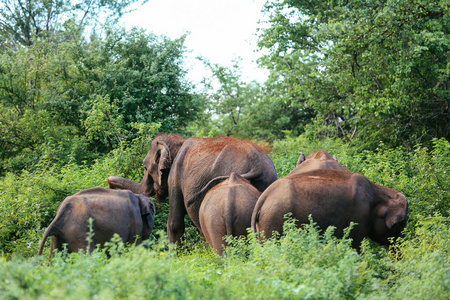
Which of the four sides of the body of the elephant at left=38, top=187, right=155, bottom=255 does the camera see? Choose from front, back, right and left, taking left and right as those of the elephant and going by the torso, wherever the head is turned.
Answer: right

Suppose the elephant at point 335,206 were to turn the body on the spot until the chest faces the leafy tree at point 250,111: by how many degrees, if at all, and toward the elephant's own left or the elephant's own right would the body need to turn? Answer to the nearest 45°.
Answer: approximately 90° to the elephant's own left

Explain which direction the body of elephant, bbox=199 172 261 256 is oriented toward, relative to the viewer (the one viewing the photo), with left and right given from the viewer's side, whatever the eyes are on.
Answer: facing away from the viewer

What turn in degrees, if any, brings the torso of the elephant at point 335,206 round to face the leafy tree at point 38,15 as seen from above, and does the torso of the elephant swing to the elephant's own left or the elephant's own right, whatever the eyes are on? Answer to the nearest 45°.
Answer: approximately 135° to the elephant's own left

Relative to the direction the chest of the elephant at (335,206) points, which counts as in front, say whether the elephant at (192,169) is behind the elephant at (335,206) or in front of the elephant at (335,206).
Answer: behind

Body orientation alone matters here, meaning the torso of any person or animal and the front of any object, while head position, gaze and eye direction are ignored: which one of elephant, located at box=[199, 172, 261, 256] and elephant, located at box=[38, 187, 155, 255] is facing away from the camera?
elephant, located at box=[199, 172, 261, 256]

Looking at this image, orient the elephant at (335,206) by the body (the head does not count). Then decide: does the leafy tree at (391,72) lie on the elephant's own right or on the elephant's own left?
on the elephant's own left

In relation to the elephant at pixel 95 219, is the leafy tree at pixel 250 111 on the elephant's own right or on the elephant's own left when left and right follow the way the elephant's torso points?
on the elephant's own left

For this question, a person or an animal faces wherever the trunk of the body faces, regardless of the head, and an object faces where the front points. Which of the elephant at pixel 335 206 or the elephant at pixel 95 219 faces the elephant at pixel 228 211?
the elephant at pixel 95 219

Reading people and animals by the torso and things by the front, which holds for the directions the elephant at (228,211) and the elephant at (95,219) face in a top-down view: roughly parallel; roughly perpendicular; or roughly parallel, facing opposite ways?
roughly perpendicular
